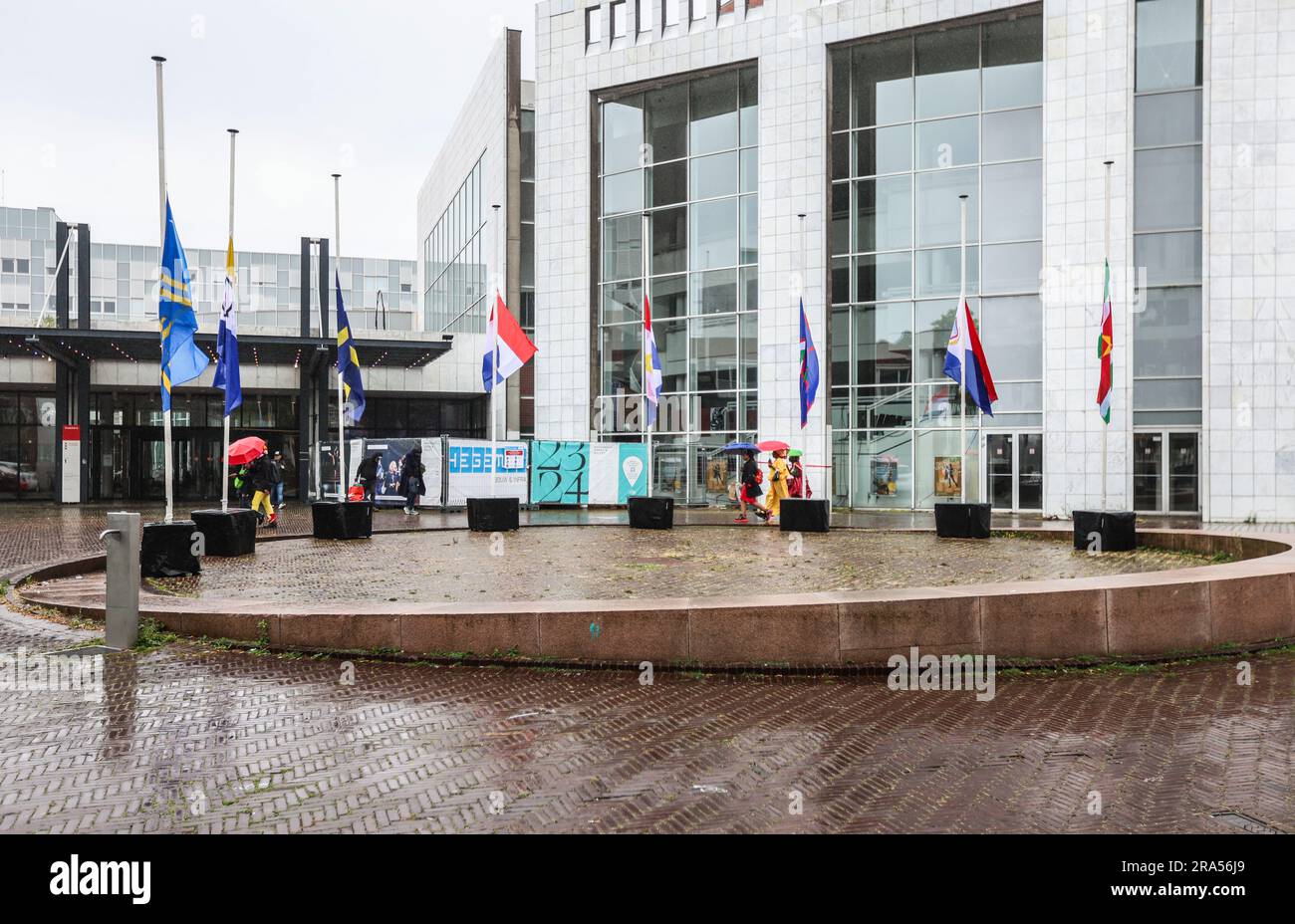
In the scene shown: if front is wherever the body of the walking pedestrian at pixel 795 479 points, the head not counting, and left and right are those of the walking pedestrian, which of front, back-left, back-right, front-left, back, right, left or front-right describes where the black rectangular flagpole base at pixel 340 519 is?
front-left

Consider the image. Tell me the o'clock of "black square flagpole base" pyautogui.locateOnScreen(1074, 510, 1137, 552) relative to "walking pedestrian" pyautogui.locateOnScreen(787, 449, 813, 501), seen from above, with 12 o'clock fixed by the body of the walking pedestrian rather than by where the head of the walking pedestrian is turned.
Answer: The black square flagpole base is roughly at 8 o'clock from the walking pedestrian.

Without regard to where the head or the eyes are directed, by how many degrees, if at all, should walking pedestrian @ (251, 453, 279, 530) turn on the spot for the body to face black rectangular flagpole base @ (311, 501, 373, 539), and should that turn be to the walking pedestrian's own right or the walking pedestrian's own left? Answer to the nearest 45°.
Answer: approximately 135° to the walking pedestrian's own left

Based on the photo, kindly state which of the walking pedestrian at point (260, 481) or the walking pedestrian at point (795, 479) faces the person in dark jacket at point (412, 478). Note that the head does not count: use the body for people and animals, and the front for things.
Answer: the walking pedestrian at point (795, 479)

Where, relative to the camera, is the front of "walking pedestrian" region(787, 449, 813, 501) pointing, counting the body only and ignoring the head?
to the viewer's left

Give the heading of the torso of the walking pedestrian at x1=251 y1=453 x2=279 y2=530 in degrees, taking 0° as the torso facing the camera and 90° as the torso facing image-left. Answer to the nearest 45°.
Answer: approximately 90°

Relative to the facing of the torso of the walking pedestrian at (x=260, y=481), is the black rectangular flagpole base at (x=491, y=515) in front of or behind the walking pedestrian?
behind

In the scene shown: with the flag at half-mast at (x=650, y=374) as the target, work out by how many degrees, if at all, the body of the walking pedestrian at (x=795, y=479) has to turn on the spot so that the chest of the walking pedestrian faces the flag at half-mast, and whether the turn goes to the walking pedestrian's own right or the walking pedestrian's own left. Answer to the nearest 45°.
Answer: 0° — they already face it

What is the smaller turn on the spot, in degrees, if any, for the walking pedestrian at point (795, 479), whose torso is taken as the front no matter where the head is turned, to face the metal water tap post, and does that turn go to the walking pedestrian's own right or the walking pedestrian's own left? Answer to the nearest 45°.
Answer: approximately 90° to the walking pedestrian's own left

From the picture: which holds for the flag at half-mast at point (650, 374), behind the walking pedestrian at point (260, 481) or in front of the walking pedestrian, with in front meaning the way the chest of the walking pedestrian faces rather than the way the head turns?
behind

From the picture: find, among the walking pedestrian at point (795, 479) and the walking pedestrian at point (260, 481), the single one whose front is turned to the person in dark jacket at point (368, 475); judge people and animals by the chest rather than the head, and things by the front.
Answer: the walking pedestrian at point (795, 479)

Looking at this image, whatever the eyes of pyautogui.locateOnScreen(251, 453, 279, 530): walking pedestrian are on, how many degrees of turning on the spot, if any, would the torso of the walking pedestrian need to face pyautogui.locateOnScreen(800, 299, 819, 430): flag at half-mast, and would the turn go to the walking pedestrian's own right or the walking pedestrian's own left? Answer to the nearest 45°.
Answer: approximately 180°
